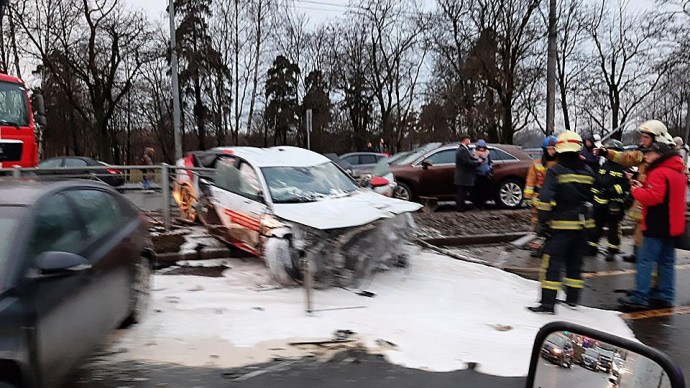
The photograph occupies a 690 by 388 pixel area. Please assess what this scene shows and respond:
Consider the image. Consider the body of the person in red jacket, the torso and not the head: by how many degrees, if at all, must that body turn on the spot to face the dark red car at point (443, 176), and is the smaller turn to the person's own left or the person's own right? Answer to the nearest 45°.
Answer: approximately 45° to the person's own right

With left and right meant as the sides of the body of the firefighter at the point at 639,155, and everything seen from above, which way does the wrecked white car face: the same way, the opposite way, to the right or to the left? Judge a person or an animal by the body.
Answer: the opposite way

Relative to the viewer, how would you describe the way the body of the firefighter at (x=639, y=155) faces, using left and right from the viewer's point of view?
facing to the left of the viewer

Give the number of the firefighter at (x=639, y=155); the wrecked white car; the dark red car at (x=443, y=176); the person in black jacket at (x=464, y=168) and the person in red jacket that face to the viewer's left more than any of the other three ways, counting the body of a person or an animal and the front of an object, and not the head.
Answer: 3

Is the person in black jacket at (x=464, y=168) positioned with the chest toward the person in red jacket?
no

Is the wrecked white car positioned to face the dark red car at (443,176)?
no

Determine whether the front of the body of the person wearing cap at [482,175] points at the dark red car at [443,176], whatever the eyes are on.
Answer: no

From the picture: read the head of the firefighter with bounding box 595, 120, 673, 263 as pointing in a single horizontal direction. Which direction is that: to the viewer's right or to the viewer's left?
to the viewer's left

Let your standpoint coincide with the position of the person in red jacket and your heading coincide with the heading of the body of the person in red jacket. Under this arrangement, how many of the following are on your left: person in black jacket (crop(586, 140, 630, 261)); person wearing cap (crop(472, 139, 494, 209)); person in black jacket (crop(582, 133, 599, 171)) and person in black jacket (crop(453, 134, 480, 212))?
0

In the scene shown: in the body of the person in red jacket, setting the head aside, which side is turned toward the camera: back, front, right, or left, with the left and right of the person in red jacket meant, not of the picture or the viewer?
left

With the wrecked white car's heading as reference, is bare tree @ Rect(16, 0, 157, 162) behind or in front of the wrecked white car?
behind

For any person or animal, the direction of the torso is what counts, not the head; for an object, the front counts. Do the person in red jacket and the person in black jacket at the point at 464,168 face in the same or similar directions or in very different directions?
very different directions

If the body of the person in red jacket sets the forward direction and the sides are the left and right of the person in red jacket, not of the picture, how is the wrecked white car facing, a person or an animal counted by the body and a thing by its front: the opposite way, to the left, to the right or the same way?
the opposite way

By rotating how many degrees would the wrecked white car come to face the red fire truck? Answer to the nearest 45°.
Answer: approximately 180°
